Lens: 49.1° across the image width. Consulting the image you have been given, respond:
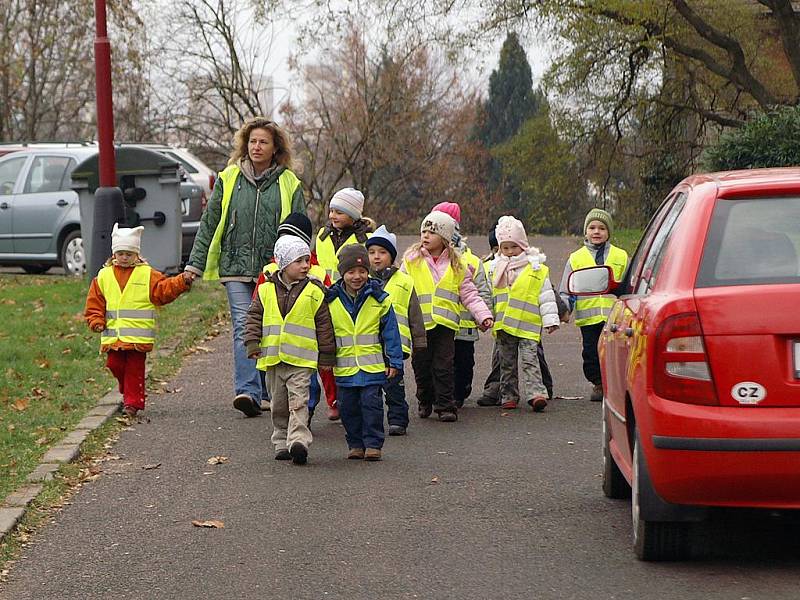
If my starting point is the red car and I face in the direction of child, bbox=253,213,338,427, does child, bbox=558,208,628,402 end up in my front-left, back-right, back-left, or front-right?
front-right

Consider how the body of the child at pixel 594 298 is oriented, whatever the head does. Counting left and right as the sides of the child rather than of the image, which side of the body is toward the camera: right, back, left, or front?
front

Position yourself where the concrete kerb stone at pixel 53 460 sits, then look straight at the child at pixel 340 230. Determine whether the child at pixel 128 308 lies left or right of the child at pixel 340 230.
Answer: left

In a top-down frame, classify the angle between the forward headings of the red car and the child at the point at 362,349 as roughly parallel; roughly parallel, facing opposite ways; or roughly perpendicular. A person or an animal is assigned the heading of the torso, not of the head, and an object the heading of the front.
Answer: roughly parallel, facing opposite ways

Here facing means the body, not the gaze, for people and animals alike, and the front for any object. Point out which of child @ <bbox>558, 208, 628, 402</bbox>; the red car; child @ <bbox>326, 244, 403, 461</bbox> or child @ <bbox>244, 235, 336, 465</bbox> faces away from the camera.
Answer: the red car

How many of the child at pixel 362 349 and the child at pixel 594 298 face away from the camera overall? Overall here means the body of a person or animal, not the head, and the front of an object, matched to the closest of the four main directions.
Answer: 0

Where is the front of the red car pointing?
away from the camera

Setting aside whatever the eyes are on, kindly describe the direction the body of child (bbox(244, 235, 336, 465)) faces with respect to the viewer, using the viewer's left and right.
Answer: facing the viewer

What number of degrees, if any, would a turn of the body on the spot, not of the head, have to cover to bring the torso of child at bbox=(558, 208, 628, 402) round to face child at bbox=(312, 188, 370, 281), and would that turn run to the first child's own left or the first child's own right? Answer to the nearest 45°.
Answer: approximately 45° to the first child's own right

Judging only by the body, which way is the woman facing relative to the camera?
toward the camera

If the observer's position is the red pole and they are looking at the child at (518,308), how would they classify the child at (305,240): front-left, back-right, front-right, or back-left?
front-right

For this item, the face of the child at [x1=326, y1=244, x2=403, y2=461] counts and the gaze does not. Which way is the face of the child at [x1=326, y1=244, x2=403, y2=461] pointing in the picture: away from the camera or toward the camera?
toward the camera

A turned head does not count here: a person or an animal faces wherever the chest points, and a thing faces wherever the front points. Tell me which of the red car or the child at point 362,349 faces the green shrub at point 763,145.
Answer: the red car

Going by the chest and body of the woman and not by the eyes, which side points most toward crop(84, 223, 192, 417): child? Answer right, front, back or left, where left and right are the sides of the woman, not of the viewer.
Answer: right

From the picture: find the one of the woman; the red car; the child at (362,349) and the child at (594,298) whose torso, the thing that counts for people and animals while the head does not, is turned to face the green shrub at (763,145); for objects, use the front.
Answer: the red car

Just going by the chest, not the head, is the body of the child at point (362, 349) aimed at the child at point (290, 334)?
no

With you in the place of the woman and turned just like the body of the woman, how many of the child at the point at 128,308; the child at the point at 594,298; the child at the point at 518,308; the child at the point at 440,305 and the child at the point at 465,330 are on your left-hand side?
4
